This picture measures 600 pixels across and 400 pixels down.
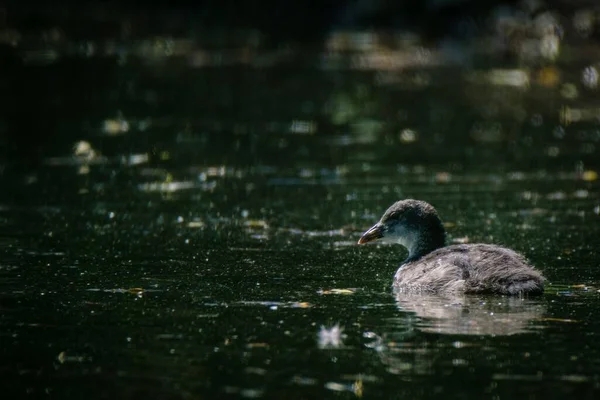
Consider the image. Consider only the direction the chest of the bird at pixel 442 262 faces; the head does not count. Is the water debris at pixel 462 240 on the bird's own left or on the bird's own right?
on the bird's own right

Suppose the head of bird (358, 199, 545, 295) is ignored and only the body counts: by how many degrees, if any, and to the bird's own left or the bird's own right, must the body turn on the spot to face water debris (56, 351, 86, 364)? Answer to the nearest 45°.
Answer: approximately 45° to the bird's own left

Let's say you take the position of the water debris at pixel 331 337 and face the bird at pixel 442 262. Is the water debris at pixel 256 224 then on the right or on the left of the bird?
left

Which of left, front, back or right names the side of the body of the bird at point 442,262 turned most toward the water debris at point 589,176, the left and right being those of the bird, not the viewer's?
right

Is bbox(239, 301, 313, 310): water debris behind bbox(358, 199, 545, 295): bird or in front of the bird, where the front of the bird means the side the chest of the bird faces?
in front

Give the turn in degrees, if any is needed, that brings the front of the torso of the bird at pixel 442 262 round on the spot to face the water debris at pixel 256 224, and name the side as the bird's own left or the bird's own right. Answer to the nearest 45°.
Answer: approximately 45° to the bird's own right

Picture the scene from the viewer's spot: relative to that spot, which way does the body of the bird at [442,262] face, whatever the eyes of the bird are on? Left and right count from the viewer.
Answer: facing to the left of the viewer

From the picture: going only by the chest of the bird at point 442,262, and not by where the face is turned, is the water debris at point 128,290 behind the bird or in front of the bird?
in front

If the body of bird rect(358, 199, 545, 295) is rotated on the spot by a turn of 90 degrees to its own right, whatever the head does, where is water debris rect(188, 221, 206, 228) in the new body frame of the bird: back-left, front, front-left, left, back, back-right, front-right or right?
front-left

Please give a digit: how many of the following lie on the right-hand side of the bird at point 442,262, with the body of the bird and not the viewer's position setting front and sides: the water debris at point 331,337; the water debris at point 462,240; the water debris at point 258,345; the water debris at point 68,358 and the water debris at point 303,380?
1

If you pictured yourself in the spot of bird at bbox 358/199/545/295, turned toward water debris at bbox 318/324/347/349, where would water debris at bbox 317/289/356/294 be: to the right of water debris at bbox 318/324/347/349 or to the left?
right
